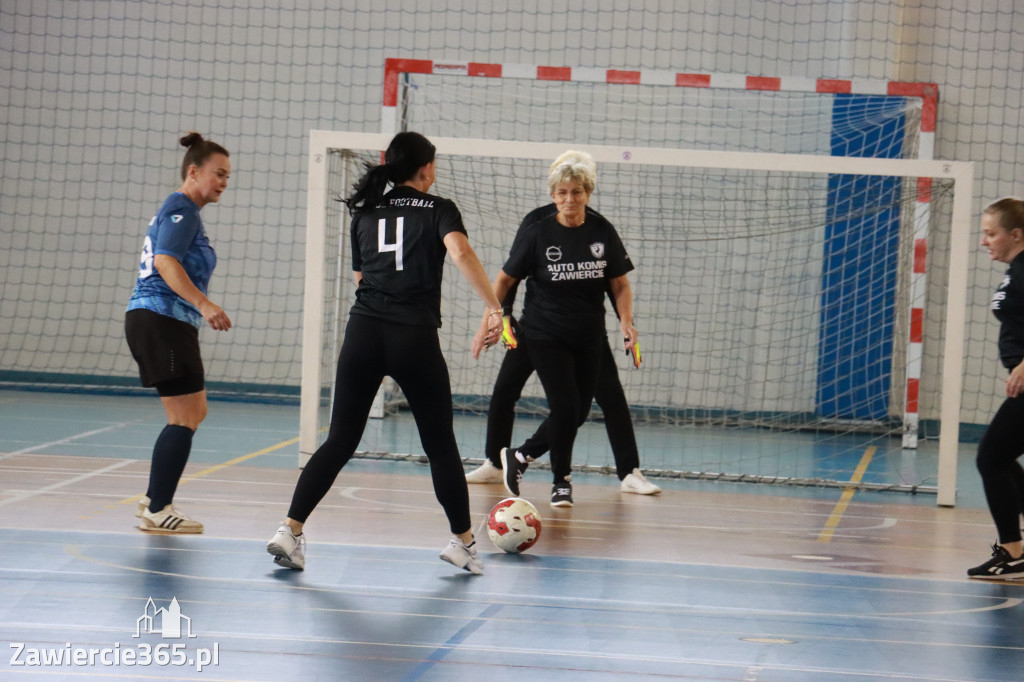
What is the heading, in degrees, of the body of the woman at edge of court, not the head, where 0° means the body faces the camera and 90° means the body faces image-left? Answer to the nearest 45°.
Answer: approximately 90°

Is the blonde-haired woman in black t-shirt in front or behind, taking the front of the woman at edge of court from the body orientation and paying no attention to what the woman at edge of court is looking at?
in front

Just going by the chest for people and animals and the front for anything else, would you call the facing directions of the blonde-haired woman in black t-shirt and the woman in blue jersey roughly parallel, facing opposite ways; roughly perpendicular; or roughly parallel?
roughly perpendicular

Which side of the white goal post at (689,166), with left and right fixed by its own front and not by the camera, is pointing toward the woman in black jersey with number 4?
front

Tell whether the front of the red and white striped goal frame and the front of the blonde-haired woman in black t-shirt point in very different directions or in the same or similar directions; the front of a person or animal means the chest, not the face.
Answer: same or similar directions

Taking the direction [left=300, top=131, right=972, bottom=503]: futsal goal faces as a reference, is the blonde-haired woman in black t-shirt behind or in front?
in front

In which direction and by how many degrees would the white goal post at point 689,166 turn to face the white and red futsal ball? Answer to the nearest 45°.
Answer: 0° — it already faces it

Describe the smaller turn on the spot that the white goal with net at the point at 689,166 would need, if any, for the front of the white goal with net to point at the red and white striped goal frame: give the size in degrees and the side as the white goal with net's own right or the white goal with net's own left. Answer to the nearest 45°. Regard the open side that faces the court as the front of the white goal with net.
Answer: approximately 180°

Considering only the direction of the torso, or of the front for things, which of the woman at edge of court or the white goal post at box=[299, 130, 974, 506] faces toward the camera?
the white goal post

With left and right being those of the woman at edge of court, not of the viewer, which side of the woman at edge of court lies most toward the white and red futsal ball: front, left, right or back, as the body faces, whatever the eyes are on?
front

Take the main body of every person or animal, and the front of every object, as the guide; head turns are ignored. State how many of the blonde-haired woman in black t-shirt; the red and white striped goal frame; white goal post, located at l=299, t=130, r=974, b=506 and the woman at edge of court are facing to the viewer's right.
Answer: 0

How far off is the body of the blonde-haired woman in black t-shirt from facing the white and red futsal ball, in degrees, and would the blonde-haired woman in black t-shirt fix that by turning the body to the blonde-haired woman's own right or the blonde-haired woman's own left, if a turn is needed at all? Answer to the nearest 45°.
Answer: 0° — they already face it

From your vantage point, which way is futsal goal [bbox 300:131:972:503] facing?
toward the camera

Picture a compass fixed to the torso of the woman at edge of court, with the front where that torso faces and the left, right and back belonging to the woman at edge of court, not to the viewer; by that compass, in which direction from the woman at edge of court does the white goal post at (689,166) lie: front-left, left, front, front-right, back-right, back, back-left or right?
front-right

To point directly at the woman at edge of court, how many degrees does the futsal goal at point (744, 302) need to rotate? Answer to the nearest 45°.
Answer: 0° — it already faces them

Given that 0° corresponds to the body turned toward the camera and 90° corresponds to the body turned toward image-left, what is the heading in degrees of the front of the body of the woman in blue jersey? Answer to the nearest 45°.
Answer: approximately 270°

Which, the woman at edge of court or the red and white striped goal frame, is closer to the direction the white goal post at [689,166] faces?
the woman at edge of court

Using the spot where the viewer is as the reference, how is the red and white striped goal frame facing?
facing the viewer

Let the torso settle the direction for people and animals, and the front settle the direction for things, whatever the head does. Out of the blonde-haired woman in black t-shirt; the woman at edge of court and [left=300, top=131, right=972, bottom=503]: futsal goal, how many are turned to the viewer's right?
0
